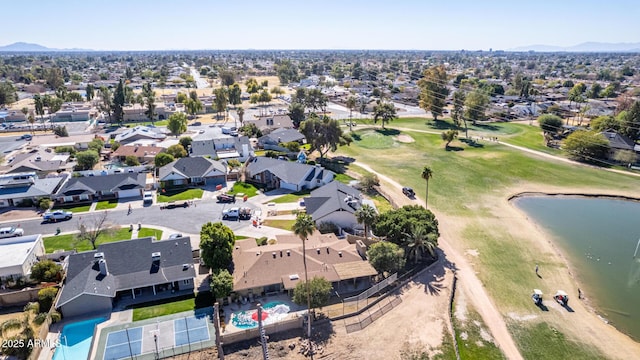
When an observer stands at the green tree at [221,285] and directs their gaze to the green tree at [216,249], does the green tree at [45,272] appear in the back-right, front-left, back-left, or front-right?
front-left

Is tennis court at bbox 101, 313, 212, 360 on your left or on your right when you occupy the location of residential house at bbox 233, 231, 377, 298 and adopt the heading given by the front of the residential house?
on your left

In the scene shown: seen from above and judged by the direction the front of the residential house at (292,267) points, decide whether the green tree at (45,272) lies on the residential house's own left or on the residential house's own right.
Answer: on the residential house's own left

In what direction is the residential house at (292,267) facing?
away from the camera

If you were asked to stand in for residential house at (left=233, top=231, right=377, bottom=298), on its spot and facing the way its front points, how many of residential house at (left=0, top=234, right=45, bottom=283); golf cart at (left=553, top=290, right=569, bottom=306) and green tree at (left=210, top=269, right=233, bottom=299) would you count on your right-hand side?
1

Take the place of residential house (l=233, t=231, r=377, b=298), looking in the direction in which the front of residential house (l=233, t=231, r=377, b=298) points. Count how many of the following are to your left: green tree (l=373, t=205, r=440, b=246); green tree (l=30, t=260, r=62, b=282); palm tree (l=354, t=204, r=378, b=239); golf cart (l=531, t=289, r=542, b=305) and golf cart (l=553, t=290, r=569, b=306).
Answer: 1

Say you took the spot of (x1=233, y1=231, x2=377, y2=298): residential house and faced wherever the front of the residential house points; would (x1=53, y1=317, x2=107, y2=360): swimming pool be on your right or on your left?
on your left

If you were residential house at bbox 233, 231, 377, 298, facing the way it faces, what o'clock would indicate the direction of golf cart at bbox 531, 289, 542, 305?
The golf cart is roughly at 3 o'clock from the residential house.

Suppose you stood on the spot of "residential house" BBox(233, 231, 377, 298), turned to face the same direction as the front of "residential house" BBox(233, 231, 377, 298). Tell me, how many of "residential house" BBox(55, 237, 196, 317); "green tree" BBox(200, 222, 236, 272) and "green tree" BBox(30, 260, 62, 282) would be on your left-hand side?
3

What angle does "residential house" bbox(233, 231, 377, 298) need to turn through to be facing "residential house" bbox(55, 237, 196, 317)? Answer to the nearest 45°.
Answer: approximately 90° to its left

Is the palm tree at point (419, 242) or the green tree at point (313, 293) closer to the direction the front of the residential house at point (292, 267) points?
the palm tree

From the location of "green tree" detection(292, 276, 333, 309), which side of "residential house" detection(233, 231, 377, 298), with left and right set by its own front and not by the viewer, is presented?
back

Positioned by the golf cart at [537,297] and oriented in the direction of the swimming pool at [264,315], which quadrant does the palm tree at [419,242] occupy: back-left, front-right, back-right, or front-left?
front-right

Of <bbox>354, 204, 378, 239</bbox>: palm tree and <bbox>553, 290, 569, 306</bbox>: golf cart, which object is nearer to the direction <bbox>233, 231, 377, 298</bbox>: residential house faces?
the palm tree

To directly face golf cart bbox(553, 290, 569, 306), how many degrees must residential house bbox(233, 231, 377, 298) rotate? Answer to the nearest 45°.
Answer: approximately 90° to its right
